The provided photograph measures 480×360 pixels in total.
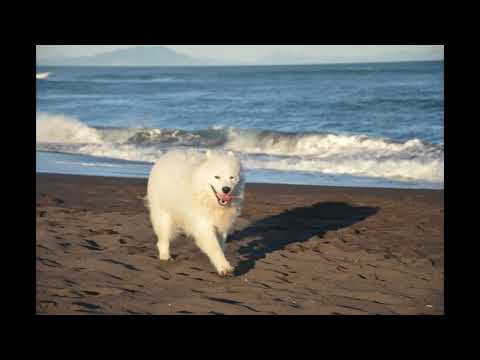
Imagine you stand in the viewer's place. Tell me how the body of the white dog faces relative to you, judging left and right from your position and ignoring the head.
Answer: facing the viewer and to the right of the viewer
